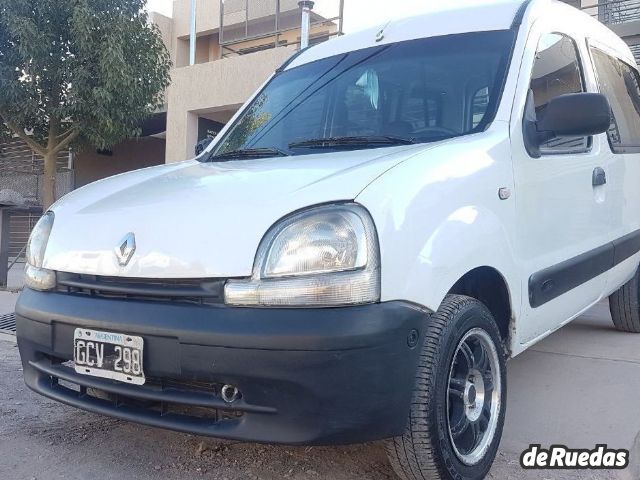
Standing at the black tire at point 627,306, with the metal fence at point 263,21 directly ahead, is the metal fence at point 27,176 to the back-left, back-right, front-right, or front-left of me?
front-left

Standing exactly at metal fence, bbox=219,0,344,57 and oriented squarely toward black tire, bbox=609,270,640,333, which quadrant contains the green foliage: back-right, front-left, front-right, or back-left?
front-right

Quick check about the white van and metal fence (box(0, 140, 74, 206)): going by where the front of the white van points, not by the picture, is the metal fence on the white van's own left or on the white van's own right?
on the white van's own right

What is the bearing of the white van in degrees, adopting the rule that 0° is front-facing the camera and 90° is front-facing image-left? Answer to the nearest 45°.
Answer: approximately 45°

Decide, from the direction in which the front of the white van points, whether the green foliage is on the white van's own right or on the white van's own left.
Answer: on the white van's own right

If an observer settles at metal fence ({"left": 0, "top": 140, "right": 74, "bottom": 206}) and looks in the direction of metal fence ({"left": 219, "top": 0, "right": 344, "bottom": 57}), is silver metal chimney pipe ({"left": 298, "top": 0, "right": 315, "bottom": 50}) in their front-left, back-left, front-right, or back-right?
front-right
